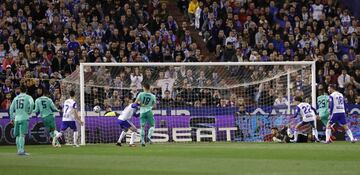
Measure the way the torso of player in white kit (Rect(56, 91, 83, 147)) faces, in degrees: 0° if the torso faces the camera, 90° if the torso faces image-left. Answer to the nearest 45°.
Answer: approximately 225°

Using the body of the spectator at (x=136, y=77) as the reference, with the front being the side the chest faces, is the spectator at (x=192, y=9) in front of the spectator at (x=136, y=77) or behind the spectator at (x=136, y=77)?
behind

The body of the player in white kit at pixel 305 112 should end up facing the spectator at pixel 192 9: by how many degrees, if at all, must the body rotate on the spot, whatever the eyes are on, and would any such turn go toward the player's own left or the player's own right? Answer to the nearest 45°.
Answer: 0° — they already face them

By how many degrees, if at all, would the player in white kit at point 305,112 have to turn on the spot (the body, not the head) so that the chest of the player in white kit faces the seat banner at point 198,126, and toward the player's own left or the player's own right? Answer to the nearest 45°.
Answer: approximately 45° to the player's own left

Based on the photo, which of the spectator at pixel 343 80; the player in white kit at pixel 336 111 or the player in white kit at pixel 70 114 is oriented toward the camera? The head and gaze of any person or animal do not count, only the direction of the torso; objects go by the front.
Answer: the spectator

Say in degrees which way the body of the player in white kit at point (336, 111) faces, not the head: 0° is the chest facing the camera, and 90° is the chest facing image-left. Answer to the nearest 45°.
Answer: approximately 135°

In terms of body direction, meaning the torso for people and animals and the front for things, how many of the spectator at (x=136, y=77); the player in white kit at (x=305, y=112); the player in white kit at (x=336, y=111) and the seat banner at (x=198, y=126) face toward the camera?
2

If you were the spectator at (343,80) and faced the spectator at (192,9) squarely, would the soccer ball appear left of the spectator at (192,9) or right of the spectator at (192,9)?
left

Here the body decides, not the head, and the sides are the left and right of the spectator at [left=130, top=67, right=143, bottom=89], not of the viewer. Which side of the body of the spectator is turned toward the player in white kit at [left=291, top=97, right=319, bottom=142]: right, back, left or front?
front

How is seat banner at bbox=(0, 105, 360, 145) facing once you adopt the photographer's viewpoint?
facing the viewer

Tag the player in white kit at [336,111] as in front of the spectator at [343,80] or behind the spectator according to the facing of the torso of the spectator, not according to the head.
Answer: in front

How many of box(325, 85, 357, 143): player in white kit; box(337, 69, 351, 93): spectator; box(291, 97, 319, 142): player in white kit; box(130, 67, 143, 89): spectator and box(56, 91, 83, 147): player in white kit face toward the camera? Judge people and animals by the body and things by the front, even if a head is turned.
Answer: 2

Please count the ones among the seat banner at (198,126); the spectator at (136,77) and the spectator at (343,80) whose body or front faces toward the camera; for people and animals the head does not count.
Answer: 3

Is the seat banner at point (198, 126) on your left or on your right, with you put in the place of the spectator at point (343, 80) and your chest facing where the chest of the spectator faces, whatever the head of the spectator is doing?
on your right

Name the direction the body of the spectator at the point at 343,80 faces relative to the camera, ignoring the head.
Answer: toward the camera
